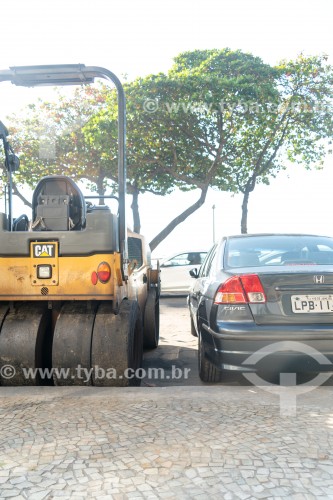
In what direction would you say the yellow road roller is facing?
away from the camera

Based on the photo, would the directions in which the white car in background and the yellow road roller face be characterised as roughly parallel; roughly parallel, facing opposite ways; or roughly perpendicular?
roughly perpendicular

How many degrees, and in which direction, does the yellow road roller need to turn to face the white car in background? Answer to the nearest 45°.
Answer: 0° — it already faces it

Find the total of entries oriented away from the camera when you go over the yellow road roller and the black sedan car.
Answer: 2

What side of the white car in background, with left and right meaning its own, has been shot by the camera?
left

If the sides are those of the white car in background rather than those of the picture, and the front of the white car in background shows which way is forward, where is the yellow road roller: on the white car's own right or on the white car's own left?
on the white car's own left

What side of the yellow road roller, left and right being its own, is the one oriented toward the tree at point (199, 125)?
front

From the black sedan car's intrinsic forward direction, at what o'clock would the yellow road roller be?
The yellow road roller is roughly at 9 o'clock from the black sedan car.

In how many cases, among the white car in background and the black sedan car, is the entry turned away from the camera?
1

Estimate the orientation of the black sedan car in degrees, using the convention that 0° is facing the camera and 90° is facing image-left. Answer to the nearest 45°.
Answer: approximately 180°
